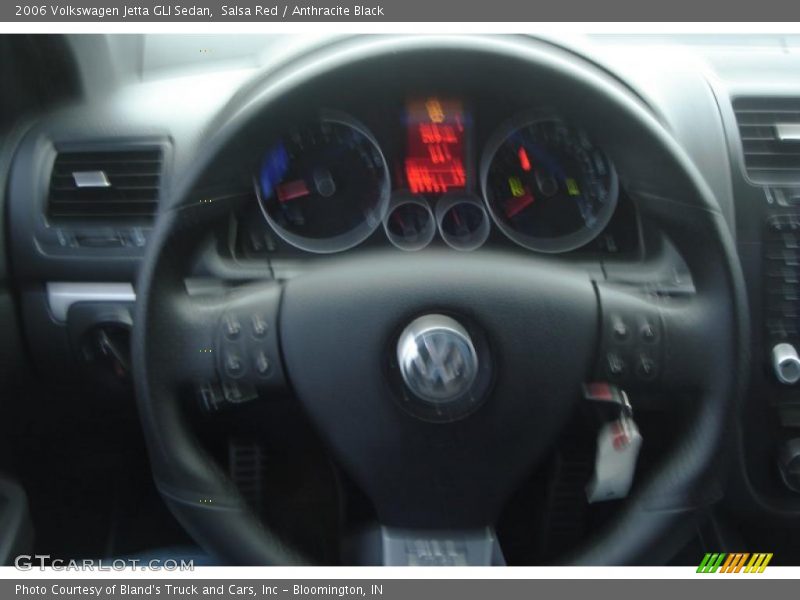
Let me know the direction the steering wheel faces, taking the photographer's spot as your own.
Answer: facing the viewer
